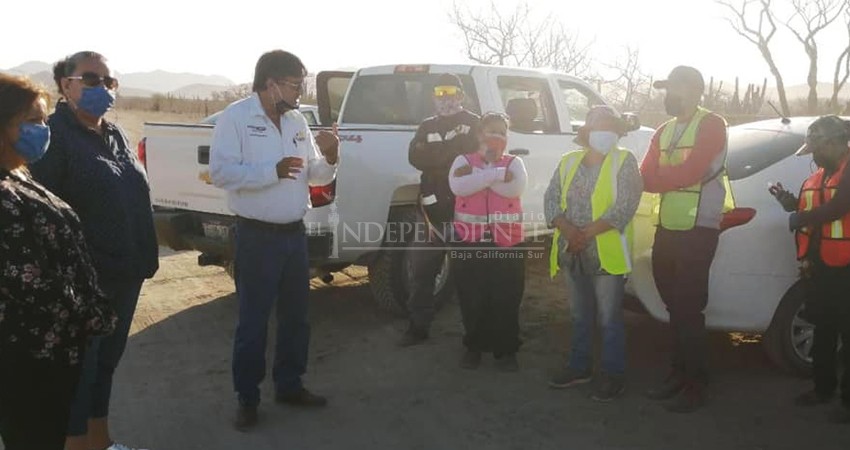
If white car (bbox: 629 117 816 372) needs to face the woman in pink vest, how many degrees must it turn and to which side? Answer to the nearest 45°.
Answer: approximately 135° to its left

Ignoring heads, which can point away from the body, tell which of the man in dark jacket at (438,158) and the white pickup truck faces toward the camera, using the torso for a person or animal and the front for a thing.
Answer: the man in dark jacket

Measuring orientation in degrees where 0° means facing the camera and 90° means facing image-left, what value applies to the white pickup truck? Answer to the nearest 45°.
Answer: approximately 225°

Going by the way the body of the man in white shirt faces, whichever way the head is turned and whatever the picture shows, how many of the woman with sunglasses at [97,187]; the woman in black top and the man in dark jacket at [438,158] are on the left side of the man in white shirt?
1

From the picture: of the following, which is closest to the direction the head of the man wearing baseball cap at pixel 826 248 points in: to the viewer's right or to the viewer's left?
to the viewer's left

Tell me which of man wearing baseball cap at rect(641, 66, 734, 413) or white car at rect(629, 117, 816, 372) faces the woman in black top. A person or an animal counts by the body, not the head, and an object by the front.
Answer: the man wearing baseball cap

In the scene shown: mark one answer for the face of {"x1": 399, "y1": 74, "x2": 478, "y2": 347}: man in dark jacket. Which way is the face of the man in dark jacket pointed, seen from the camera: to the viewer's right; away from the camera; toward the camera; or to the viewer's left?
toward the camera

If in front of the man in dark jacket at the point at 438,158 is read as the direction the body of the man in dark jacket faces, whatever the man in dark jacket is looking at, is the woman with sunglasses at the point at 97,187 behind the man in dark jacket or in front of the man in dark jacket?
in front

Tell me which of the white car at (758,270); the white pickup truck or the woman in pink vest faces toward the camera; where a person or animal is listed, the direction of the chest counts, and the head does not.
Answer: the woman in pink vest

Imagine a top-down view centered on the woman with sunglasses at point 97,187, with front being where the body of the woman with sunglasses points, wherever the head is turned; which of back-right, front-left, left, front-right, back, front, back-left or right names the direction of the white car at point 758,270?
front-left

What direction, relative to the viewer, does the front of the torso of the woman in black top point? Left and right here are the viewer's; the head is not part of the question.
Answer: facing the viewer and to the right of the viewer

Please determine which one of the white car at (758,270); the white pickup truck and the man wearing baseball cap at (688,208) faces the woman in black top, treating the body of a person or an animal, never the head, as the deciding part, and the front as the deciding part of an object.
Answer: the man wearing baseball cap

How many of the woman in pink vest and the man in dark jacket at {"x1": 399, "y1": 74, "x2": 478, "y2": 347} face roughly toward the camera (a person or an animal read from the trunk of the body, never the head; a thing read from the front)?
2

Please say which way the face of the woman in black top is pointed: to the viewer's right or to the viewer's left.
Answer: to the viewer's right

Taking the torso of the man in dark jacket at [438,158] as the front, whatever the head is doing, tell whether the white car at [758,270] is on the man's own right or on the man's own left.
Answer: on the man's own left
